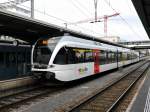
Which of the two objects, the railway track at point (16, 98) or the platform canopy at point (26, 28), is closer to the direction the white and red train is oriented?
the railway track

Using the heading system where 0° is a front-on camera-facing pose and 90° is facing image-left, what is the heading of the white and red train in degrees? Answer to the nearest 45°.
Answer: approximately 45°

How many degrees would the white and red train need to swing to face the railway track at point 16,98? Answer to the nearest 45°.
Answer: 0° — it already faces it
